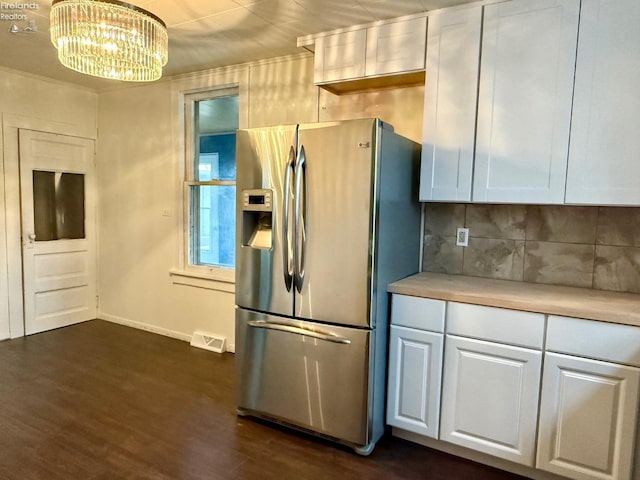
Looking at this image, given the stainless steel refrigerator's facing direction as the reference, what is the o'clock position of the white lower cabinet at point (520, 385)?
The white lower cabinet is roughly at 8 o'clock from the stainless steel refrigerator.

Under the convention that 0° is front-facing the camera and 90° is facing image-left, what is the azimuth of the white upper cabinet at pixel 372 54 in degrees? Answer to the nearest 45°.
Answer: approximately 45°

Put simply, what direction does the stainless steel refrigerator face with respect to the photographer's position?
facing the viewer and to the left of the viewer

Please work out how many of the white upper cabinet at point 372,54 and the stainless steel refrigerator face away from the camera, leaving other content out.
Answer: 0

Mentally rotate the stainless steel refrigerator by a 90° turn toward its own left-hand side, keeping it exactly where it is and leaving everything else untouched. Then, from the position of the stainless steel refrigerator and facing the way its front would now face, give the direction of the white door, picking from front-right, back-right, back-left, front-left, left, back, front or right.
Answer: back

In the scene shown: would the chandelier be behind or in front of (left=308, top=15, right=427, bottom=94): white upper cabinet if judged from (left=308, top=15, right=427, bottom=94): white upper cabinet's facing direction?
in front

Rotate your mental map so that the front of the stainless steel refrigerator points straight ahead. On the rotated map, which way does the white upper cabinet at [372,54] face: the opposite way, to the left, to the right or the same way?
the same way

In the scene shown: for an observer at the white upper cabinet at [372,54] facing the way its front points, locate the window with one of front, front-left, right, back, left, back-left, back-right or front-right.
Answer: right

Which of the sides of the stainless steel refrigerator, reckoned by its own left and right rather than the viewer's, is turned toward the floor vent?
right
